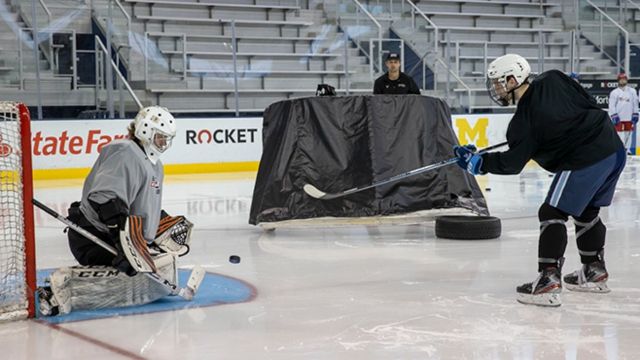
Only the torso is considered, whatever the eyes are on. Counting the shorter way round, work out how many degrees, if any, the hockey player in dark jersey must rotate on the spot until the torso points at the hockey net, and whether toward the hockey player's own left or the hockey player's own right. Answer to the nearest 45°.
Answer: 0° — they already face it

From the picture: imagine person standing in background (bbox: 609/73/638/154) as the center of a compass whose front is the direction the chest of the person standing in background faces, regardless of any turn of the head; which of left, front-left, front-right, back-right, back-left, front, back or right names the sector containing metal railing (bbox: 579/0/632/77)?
back

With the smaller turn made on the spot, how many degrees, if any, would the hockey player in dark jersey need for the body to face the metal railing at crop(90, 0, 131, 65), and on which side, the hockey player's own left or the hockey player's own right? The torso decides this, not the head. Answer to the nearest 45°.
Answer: approximately 45° to the hockey player's own right

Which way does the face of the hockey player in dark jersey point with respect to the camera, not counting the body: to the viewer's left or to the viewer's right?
to the viewer's left

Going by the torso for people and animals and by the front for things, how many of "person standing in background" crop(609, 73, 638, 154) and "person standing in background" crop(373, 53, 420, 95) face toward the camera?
2

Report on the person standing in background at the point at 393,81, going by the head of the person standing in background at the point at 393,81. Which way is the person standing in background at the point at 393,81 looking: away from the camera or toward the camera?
toward the camera

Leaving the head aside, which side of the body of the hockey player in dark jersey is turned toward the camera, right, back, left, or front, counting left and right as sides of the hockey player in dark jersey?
left

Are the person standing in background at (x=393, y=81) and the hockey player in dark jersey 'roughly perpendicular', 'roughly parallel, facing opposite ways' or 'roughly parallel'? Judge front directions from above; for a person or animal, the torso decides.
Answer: roughly perpendicular

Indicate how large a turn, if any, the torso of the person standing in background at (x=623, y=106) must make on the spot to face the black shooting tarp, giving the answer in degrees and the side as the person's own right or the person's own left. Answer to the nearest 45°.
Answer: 0° — they already face it

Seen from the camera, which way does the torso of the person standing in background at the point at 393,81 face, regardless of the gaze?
toward the camera

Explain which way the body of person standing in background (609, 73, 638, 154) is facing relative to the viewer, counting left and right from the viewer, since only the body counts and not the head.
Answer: facing the viewer

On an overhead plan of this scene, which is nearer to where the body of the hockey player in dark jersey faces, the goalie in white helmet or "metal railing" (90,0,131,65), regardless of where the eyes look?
the goalie in white helmet
